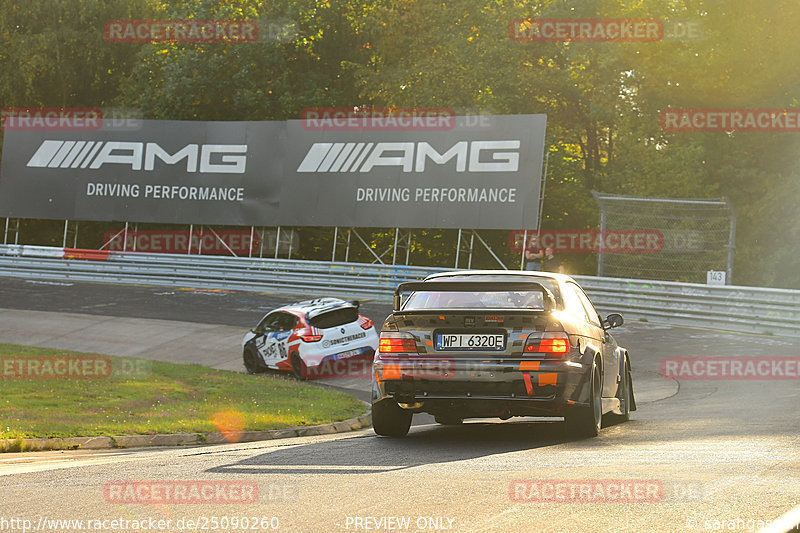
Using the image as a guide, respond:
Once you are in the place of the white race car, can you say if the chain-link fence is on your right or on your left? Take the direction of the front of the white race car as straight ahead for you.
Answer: on your right

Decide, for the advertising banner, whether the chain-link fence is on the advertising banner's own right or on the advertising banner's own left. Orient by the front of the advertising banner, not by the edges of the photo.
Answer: on the advertising banner's own left

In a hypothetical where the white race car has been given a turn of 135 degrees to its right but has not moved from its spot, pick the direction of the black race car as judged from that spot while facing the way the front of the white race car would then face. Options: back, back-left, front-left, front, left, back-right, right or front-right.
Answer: right

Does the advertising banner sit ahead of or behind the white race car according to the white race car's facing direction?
ahead

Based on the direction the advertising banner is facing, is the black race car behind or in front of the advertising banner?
in front

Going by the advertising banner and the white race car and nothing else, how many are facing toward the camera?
1

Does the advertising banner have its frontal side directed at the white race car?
yes

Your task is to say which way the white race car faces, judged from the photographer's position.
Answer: facing away from the viewer and to the left of the viewer

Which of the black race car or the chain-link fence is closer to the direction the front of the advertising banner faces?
the black race car

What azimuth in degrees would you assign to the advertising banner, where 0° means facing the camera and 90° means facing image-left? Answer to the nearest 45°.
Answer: approximately 0°
